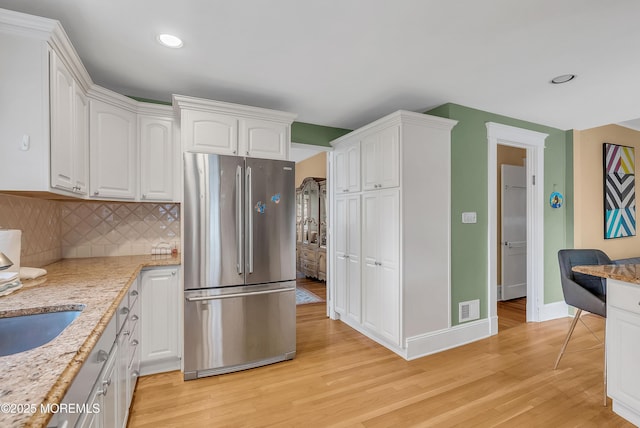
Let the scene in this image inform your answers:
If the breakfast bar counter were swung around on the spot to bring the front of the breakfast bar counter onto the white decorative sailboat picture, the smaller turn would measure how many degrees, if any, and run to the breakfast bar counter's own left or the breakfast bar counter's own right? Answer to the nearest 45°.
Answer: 0° — it already faces it

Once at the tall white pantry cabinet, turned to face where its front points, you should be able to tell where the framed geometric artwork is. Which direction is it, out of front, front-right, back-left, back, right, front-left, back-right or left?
back

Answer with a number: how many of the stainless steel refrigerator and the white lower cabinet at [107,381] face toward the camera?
1

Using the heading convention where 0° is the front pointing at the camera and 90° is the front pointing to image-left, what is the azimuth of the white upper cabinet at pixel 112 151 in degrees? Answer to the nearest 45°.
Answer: approximately 315°

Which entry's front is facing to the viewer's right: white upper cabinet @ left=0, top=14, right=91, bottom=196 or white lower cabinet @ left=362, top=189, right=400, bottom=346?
the white upper cabinet

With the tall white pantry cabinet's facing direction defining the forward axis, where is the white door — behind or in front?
behind

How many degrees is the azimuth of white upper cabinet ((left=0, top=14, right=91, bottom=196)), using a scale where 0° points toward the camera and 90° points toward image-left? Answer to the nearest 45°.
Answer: approximately 270°

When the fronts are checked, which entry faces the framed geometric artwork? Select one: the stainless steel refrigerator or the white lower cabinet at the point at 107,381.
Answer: the white lower cabinet
